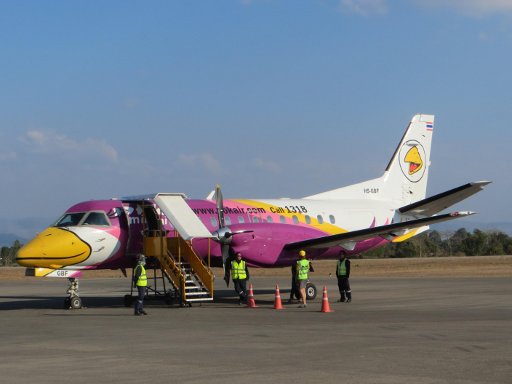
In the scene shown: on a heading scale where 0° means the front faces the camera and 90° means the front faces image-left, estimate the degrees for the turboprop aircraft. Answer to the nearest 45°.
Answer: approximately 45°

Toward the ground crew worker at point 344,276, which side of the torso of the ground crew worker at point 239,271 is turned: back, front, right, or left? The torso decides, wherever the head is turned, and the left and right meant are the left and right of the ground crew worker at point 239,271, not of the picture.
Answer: left

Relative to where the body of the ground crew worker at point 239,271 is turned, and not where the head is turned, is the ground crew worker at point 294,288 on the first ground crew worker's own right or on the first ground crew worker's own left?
on the first ground crew worker's own left

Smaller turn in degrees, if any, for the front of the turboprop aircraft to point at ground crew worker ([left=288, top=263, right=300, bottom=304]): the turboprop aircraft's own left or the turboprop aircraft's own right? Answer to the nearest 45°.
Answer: approximately 135° to the turboprop aircraft's own left

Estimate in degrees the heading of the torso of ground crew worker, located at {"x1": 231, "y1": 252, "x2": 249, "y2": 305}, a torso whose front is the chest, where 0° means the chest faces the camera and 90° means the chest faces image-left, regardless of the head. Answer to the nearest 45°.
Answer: approximately 0°
